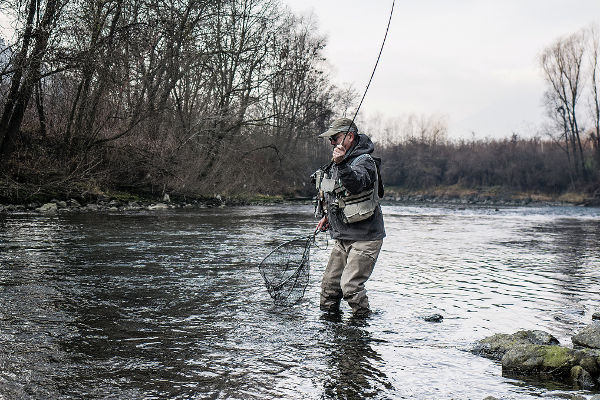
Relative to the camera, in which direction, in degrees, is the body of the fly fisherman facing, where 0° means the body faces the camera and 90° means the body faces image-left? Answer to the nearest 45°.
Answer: approximately 45°

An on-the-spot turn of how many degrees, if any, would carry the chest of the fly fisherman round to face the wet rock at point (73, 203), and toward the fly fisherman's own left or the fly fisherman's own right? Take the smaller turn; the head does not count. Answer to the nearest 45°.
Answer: approximately 90° to the fly fisherman's own right

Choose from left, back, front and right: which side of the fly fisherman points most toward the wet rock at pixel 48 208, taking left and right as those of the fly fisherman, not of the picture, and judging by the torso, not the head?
right

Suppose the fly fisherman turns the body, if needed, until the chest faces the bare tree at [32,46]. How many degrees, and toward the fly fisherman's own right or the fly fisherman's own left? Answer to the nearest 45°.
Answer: approximately 90° to the fly fisherman's own right

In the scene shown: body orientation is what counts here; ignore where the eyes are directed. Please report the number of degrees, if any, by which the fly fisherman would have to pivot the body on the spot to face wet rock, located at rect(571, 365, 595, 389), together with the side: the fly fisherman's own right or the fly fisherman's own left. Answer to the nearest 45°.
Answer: approximately 90° to the fly fisherman's own left

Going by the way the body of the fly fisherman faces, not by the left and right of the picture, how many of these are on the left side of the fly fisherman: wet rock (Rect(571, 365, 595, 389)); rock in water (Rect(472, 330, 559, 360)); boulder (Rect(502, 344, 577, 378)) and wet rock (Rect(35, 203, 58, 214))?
3

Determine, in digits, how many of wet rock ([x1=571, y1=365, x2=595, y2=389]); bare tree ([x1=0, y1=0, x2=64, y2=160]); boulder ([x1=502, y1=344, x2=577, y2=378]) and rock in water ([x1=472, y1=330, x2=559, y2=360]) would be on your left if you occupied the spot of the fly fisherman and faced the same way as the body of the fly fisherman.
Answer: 3

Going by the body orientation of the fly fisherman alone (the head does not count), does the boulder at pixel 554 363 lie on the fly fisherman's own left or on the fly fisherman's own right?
on the fly fisherman's own left

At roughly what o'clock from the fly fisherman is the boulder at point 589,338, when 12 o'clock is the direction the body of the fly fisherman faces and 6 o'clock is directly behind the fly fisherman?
The boulder is roughly at 8 o'clock from the fly fisherman.

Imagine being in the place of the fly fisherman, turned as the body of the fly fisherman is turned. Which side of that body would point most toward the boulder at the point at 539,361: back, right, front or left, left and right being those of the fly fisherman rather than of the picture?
left

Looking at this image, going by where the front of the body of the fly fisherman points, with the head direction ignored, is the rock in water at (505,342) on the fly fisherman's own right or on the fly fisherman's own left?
on the fly fisherman's own left
